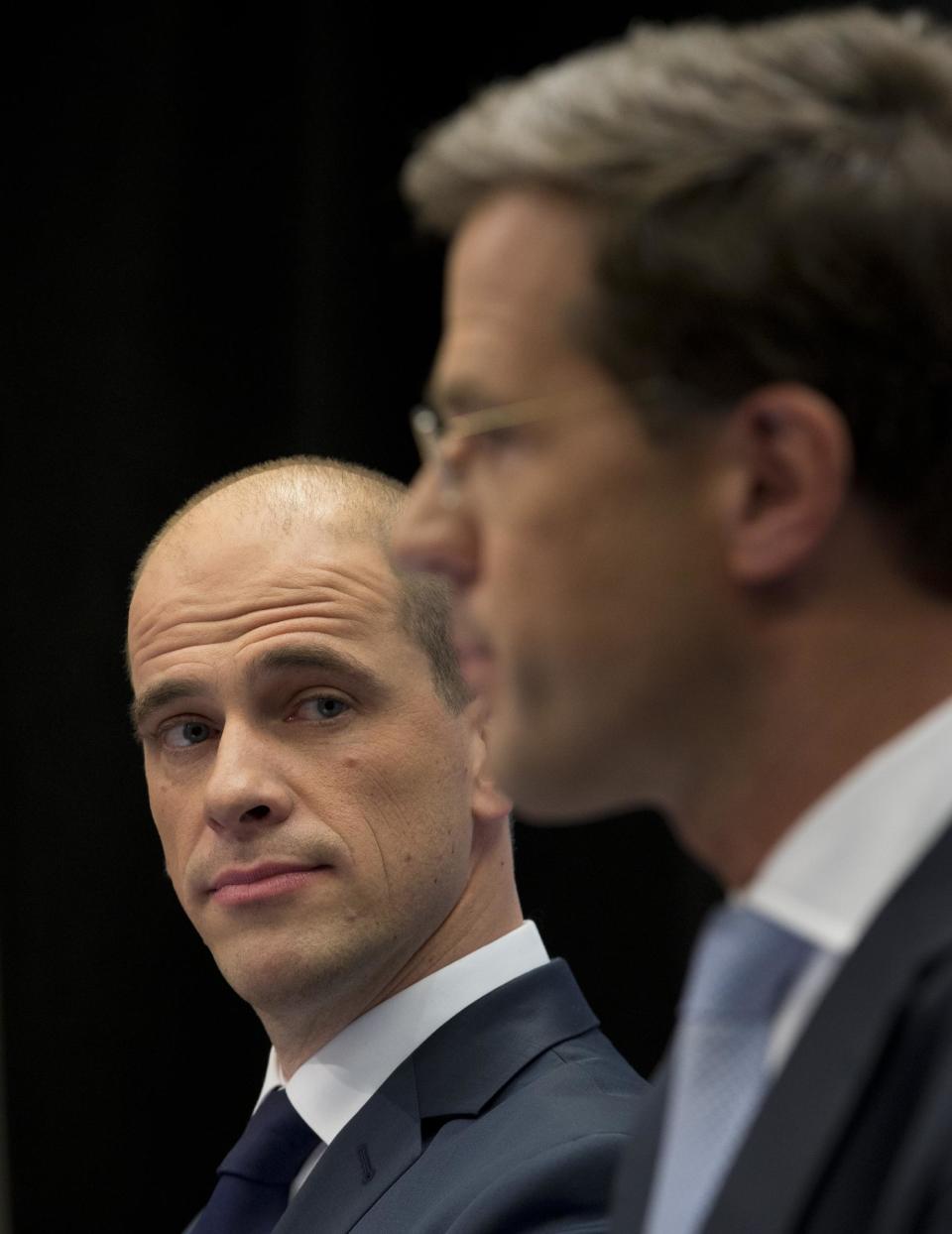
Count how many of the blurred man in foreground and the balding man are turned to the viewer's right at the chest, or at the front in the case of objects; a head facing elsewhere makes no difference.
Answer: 0

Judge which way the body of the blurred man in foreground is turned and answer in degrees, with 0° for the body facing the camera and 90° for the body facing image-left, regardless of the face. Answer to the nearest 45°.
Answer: approximately 90°

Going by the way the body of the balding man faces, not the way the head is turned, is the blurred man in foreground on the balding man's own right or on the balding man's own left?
on the balding man's own left

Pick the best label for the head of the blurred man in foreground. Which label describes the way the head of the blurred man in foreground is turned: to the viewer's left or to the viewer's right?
to the viewer's left
